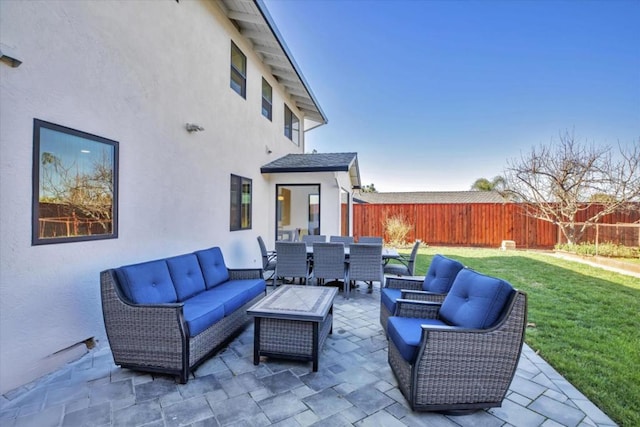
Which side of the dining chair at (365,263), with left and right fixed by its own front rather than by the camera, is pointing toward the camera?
back

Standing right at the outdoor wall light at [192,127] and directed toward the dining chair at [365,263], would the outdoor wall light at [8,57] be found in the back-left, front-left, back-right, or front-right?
back-right

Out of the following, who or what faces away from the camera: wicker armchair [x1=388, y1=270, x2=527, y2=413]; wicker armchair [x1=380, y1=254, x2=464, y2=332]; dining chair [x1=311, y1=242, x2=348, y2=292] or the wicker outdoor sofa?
the dining chair

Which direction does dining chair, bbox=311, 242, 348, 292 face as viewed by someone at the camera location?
facing away from the viewer

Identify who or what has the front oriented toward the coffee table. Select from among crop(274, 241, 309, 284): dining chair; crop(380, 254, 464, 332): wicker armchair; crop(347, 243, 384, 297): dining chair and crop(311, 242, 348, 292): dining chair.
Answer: the wicker armchair

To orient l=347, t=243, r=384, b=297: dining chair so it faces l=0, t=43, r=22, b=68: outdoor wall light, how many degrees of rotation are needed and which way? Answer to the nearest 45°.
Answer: approximately 135° to its left

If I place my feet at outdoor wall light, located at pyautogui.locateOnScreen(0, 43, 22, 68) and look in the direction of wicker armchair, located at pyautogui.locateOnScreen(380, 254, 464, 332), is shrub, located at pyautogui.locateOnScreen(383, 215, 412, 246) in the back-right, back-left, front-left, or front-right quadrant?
front-left

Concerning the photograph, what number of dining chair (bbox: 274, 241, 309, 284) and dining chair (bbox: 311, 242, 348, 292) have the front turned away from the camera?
2

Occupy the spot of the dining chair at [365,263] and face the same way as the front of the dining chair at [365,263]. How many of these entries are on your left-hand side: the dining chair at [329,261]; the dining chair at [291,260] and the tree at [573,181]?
2

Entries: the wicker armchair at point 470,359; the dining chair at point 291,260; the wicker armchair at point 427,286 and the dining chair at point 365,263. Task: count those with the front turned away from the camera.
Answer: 2

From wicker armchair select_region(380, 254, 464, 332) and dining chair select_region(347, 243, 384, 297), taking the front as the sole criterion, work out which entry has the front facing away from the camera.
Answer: the dining chair

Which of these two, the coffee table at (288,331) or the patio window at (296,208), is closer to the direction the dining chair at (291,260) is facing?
the patio window

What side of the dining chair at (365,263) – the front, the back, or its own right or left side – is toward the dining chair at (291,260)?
left

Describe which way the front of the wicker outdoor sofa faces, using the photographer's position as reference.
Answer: facing the viewer and to the right of the viewer

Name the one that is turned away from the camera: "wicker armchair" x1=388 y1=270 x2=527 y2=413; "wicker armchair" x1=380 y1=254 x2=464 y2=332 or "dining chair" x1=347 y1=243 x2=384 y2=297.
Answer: the dining chair

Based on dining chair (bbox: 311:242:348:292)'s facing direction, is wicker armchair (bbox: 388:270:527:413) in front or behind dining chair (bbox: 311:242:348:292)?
behind
